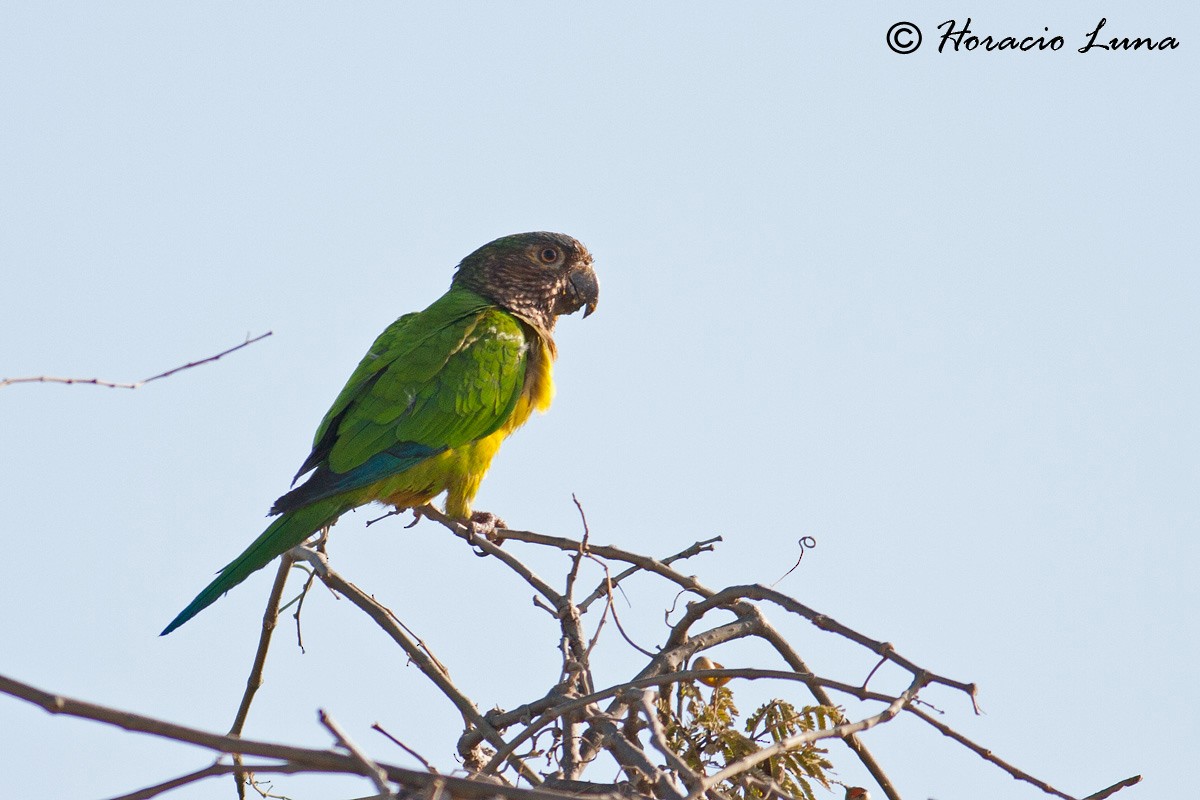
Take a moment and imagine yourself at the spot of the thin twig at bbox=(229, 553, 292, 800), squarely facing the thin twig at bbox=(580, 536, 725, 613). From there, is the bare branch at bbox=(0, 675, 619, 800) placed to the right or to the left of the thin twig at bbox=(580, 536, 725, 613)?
right

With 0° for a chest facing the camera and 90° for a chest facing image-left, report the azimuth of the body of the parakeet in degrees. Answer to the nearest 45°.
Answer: approximately 270°

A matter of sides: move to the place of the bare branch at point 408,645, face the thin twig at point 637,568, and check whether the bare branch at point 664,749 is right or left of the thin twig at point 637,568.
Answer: right

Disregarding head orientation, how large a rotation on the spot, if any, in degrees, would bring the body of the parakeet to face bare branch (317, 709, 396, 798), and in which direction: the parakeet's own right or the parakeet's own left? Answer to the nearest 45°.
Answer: approximately 90° to the parakeet's own right
